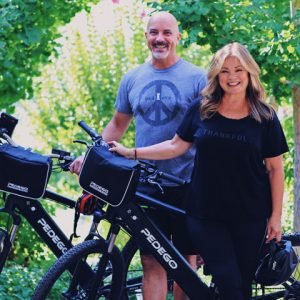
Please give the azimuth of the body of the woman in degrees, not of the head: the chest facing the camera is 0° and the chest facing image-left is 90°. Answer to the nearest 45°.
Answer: approximately 0°

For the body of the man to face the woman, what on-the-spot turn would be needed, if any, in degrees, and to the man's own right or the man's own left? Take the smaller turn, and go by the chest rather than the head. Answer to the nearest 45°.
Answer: approximately 45° to the man's own left

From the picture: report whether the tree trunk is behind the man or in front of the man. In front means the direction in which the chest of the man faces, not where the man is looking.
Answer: behind

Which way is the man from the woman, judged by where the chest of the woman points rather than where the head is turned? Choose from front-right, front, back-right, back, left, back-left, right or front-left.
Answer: back-right

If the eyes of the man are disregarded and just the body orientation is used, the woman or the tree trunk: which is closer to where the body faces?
the woman

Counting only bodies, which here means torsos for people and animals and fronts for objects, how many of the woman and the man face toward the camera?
2

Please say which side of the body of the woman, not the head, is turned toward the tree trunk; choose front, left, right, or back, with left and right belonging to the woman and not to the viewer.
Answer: back
